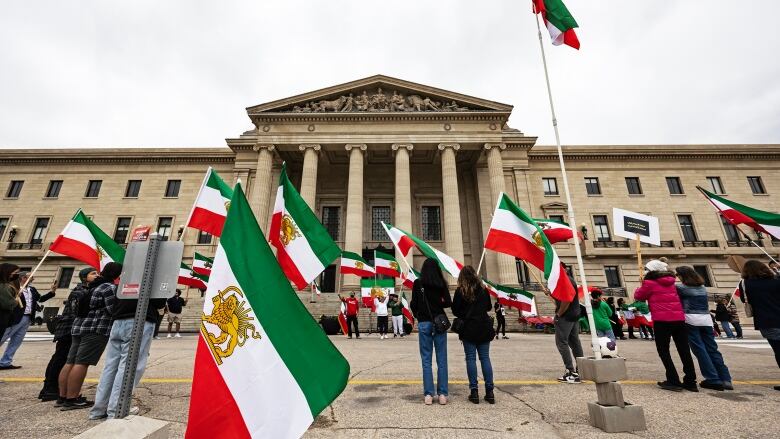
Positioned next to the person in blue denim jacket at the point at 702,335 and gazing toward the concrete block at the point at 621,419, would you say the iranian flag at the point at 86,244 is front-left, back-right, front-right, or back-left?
front-right

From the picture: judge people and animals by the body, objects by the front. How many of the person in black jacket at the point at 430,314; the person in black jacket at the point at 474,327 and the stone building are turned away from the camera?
2

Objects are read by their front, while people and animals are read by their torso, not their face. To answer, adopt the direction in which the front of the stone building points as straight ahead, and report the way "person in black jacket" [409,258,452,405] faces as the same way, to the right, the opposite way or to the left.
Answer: the opposite way

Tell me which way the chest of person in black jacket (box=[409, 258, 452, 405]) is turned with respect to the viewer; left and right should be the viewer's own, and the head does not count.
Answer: facing away from the viewer

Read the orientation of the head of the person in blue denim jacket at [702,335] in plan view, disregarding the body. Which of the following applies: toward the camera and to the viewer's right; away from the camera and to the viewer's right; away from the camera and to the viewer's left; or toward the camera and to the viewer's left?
away from the camera and to the viewer's left

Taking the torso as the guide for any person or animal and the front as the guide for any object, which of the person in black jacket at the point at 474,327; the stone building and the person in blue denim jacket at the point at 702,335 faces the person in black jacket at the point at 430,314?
the stone building

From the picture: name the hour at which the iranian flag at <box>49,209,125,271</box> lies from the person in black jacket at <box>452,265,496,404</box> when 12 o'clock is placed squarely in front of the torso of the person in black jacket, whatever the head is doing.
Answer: The iranian flag is roughly at 9 o'clock from the person in black jacket.

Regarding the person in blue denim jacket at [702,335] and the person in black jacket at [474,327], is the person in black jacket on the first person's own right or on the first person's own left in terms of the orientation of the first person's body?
on the first person's own left

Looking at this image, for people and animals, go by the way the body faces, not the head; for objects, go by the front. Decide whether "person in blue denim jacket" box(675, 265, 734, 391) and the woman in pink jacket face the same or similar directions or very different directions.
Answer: same or similar directions

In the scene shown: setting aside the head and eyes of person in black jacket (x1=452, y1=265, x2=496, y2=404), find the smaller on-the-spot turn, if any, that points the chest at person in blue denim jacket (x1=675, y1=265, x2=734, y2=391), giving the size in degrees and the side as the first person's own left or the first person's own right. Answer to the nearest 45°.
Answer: approximately 45° to the first person's own right

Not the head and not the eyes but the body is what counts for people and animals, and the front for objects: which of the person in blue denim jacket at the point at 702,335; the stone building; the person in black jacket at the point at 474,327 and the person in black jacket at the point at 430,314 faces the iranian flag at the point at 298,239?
the stone building

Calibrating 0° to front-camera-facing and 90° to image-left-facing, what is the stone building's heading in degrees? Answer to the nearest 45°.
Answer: approximately 0°

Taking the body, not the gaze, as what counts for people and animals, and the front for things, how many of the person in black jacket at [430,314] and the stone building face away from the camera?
1

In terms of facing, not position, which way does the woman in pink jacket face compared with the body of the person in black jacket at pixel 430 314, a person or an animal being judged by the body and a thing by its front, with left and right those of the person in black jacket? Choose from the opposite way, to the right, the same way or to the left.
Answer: the same way

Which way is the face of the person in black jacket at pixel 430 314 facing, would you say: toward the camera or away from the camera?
away from the camera

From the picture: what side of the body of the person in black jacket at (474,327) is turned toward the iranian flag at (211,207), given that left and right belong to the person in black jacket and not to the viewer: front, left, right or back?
left

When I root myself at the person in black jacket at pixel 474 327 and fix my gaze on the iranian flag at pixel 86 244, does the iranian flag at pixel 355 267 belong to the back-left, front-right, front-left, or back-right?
front-right

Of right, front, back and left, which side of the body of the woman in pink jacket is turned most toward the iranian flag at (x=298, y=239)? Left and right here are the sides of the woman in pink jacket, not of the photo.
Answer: left

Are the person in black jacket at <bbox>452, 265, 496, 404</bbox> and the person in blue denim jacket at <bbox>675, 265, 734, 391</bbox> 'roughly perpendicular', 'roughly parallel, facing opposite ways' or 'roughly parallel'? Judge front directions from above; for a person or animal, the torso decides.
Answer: roughly parallel

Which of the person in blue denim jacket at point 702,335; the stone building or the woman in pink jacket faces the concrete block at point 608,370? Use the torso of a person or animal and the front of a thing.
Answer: the stone building
